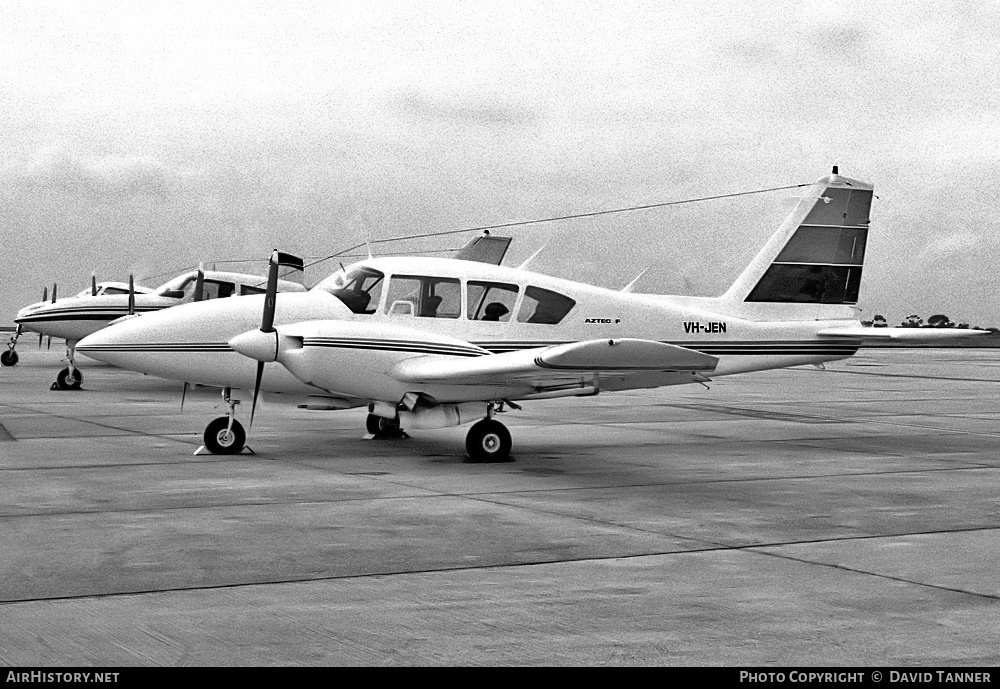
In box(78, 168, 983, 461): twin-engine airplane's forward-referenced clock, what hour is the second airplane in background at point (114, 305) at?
The second airplane in background is roughly at 2 o'clock from the twin-engine airplane.

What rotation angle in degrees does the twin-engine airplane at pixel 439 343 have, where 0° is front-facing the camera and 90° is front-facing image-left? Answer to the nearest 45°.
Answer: approximately 90°
